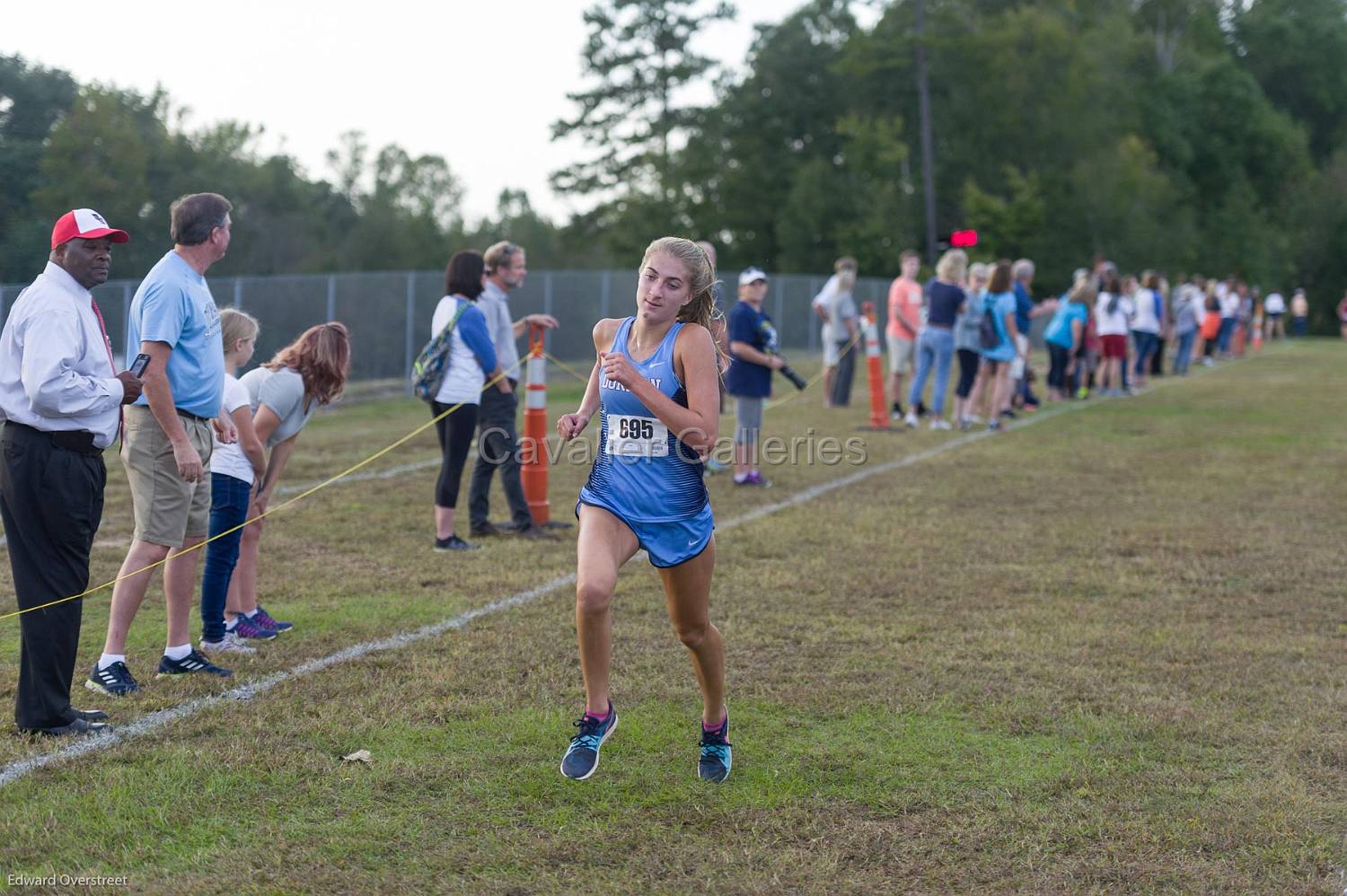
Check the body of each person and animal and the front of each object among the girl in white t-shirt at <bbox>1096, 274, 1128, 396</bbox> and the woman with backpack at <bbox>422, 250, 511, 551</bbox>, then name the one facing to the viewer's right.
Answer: the woman with backpack

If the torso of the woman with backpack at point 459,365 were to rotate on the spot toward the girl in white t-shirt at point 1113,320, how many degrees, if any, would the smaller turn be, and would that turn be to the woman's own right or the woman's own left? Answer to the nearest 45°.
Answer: approximately 45° to the woman's own left

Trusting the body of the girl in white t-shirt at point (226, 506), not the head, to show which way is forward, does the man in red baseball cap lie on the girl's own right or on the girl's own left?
on the girl's own right

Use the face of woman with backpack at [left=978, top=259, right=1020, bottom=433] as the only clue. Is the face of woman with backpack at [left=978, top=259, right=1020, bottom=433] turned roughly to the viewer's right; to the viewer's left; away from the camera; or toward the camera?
away from the camera

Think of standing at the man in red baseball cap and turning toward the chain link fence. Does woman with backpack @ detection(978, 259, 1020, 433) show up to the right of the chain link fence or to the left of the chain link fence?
right

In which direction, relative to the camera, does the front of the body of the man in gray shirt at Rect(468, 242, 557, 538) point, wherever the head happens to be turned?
to the viewer's right

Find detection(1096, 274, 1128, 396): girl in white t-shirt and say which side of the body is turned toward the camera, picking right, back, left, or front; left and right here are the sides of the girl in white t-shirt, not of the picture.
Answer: back

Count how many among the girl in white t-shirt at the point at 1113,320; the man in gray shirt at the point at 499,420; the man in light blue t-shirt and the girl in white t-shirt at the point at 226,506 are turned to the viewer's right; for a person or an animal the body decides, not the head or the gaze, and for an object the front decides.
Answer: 3

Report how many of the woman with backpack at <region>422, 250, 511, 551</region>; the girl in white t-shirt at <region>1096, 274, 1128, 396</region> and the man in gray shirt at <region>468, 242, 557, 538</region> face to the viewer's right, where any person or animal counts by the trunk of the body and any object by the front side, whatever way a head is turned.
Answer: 2

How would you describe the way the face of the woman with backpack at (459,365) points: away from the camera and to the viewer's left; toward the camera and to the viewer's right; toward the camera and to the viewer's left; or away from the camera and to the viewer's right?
away from the camera and to the viewer's right

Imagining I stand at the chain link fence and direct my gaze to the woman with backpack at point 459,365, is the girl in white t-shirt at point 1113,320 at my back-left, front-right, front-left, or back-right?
front-left

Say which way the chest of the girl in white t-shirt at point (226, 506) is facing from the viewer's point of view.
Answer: to the viewer's right

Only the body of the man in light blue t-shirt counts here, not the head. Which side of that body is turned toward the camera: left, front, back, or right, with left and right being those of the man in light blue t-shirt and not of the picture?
right

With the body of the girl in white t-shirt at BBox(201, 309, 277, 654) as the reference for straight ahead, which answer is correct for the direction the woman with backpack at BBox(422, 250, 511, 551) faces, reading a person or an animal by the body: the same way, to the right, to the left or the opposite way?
the same way

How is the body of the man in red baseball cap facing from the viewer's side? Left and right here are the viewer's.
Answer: facing to the right of the viewer

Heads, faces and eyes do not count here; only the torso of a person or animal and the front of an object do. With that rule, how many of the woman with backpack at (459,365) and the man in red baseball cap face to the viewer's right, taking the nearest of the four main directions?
2

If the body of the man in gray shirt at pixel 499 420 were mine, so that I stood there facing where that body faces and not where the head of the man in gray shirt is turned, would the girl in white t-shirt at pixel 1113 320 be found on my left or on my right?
on my left
